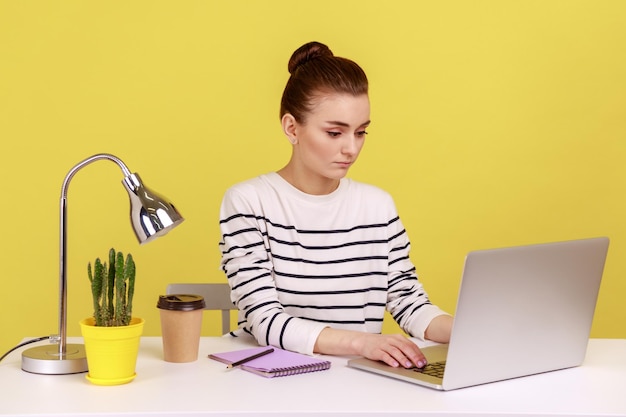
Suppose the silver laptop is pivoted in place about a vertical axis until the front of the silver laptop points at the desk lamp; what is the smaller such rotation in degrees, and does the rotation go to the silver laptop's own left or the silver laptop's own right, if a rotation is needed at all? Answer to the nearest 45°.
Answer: approximately 45° to the silver laptop's own left

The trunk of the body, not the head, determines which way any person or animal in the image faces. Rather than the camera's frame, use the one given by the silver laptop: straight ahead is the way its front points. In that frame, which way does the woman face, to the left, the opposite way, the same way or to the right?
the opposite way

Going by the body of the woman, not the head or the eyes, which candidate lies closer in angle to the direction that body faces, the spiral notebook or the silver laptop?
the silver laptop

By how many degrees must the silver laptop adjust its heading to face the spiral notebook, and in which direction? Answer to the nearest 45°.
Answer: approximately 45° to its left

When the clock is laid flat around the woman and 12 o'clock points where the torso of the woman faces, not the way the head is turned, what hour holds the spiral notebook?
The spiral notebook is roughly at 2 o'clock from the woman.

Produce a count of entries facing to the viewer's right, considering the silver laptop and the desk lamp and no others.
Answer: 1

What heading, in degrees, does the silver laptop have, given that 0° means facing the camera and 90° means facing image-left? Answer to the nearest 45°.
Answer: approximately 135°

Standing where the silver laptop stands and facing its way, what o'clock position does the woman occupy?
The woman is roughly at 12 o'clock from the silver laptop.

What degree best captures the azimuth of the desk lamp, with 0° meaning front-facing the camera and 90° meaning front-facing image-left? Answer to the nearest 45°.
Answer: approximately 270°
